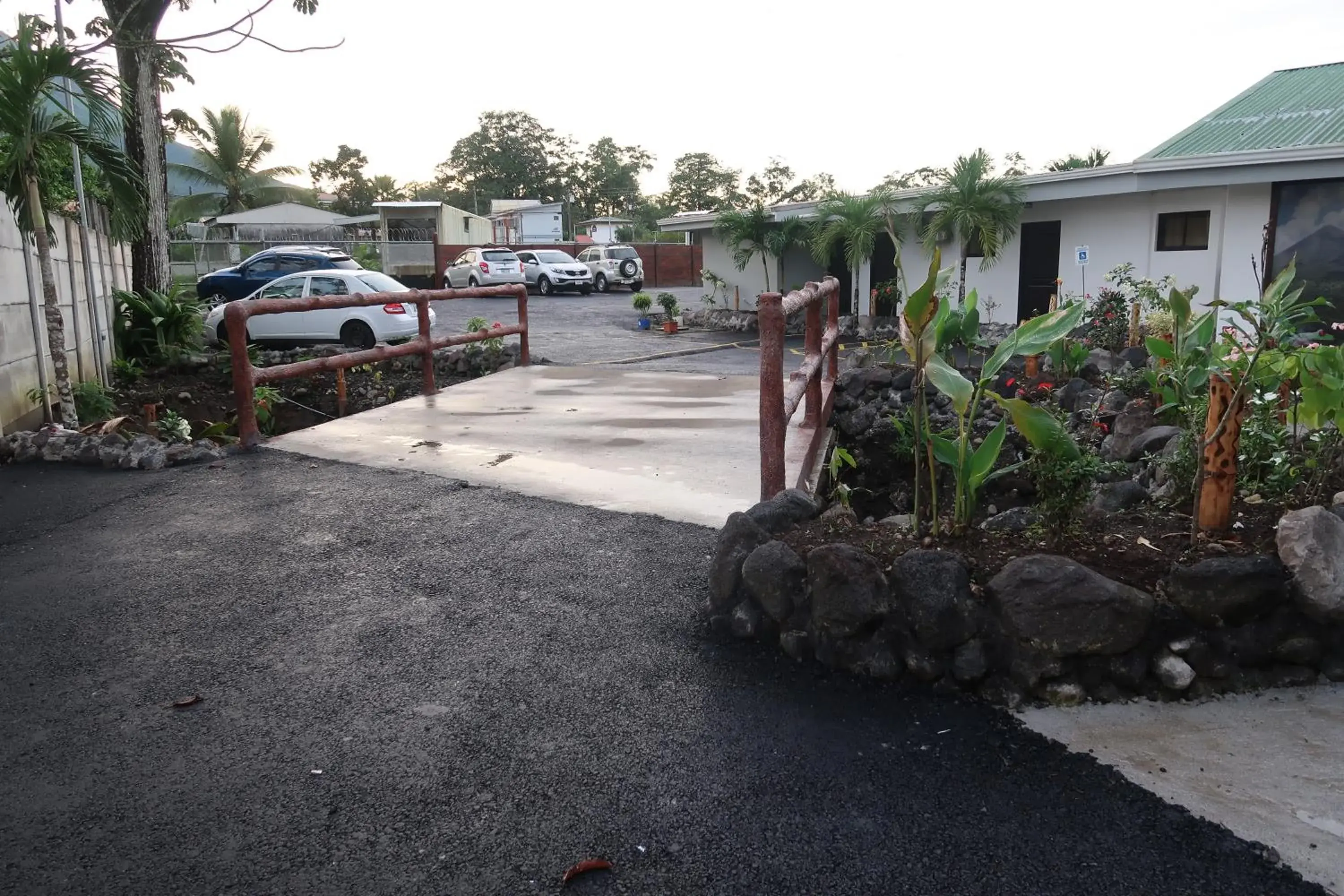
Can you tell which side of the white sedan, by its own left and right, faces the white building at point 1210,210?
back

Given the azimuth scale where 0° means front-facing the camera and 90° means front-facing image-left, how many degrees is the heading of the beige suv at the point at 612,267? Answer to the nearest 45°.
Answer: approximately 135°

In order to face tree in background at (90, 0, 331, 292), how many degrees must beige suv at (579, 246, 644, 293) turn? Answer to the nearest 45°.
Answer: approximately 135° to its left

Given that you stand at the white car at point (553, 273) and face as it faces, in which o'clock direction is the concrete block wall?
The concrete block wall is roughly at 2 o'clock from the white car.

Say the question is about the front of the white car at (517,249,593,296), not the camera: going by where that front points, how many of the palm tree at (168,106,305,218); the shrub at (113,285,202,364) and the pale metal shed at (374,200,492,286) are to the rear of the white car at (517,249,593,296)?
2

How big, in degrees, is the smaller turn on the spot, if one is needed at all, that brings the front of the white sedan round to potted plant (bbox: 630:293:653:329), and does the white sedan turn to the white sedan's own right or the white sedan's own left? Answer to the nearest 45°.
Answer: approximately 135° to the white sedan's own right

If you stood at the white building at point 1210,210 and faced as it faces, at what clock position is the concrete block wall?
The concrete block wall is roughly at 12 o'clock from the white building.

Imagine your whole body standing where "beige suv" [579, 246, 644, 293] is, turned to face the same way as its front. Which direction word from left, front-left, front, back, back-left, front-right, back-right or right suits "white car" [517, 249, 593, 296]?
left

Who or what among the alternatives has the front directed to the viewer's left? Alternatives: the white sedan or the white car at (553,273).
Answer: the white sedan

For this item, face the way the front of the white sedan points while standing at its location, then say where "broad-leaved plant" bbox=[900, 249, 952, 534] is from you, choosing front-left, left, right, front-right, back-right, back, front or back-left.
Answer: left

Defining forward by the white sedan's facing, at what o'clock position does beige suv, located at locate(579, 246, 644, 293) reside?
The beige suv is roughly at 4 o'clock from the white sedan.

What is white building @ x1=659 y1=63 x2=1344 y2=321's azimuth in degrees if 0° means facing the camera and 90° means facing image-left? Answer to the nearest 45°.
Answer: approximately 45°

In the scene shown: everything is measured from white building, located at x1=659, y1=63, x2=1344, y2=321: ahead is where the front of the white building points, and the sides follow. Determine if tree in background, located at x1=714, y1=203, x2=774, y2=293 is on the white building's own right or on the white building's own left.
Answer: on the white building's own right

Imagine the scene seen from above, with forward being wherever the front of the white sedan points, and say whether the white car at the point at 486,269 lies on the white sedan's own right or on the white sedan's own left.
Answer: on the white sedan's own right

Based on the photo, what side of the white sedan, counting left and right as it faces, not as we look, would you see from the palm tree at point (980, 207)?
back
